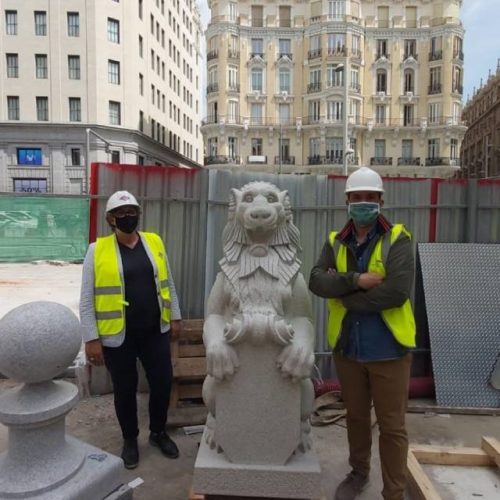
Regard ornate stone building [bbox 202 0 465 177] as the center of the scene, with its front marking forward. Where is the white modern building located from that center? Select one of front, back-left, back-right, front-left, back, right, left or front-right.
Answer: front-right

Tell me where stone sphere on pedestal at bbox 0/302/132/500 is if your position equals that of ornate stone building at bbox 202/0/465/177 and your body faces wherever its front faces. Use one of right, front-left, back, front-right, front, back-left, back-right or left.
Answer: front

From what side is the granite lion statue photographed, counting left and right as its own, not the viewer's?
front

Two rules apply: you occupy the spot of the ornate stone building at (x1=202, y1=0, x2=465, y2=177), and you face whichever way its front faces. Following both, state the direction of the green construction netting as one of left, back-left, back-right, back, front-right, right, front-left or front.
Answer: front

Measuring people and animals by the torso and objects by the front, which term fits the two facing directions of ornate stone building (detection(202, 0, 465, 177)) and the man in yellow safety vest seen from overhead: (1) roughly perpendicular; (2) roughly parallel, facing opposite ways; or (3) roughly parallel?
roughly parallel

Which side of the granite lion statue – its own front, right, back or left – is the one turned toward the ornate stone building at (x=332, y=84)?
back

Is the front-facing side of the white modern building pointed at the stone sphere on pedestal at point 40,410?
yes

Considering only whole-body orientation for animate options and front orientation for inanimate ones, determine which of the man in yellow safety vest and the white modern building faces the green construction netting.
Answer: the white modern building

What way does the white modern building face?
toward the camera

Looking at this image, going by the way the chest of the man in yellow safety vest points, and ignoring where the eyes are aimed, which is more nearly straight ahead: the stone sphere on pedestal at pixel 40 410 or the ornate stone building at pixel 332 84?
the stone sphere on pedestal

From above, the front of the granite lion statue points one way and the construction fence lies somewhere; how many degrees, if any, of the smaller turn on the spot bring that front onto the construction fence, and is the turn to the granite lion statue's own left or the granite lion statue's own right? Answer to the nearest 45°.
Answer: approximately 180°

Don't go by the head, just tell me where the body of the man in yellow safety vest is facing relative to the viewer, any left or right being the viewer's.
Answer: facing the viewer

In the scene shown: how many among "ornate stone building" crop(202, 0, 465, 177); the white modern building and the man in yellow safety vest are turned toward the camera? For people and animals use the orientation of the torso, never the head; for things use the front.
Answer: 3

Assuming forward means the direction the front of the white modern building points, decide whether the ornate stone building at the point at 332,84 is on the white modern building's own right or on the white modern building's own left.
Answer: on the white modern building's own left
